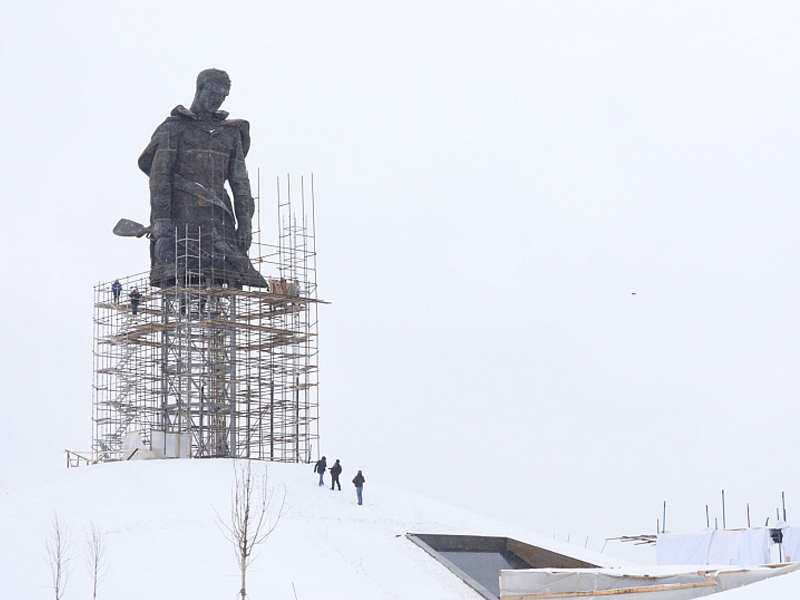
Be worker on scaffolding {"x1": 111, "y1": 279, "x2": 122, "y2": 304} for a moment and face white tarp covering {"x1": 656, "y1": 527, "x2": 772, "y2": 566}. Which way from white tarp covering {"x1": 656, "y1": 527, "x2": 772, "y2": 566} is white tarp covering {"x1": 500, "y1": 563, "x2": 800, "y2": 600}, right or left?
right

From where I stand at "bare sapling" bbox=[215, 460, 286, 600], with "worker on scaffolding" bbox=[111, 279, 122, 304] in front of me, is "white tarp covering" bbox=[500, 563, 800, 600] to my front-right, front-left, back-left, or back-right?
back-right

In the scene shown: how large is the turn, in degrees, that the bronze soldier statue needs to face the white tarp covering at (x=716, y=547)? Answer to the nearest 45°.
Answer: approximately 45° to its left

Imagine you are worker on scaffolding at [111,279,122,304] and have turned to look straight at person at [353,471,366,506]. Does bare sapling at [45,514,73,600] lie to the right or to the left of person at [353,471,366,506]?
right

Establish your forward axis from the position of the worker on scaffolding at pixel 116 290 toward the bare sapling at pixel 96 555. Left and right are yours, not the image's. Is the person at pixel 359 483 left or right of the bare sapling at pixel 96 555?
left
